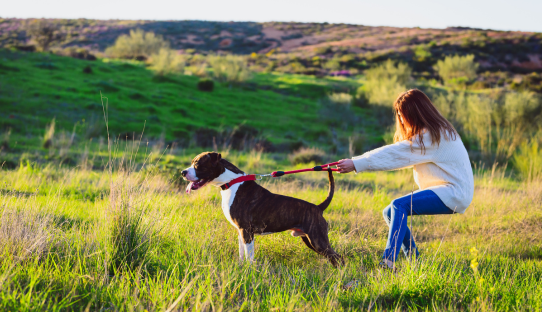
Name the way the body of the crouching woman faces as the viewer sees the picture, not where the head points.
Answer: to the viewer's left

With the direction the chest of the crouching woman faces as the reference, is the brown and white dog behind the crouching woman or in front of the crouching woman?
in front

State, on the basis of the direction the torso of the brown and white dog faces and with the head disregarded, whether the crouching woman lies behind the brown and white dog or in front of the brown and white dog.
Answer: behind

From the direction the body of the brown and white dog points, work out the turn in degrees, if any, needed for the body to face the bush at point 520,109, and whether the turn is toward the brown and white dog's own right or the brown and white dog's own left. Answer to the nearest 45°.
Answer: approximately 135° to the brown and white dog's own right

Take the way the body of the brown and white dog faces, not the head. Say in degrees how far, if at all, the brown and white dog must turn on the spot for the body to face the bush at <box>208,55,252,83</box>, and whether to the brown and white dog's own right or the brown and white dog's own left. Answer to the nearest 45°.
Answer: approximately 90° to the brown and white dog's own right

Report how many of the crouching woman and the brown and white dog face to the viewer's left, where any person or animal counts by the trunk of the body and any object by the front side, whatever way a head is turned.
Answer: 2

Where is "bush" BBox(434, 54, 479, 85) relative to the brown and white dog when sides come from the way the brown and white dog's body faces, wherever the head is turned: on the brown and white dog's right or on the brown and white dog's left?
on the brown and white dog's right

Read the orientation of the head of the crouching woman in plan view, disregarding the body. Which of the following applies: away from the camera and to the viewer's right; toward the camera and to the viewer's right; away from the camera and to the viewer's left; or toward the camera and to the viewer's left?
away from the camera and to the viewer's left

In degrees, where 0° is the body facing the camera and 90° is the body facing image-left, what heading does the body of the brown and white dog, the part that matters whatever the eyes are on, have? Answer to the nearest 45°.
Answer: approximately 90°

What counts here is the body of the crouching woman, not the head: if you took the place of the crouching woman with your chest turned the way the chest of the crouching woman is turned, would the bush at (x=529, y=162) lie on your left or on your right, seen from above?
on your right
